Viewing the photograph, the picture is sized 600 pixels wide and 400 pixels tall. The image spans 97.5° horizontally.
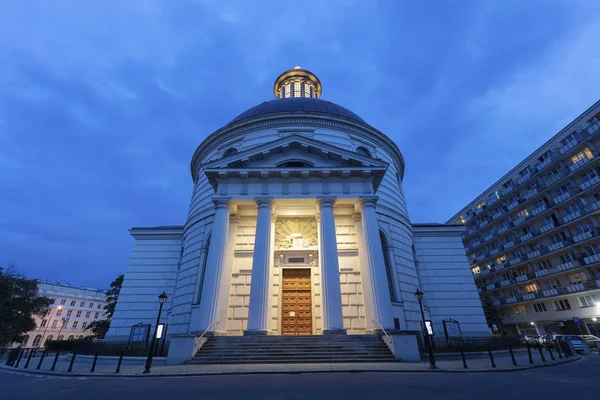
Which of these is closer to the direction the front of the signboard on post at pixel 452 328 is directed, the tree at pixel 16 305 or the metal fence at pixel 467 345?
the metal fence

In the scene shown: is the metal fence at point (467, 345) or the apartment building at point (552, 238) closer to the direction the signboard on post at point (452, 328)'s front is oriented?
the metal fence

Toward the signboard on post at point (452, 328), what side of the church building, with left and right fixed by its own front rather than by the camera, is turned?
left

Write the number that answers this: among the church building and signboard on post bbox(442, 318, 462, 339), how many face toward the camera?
2

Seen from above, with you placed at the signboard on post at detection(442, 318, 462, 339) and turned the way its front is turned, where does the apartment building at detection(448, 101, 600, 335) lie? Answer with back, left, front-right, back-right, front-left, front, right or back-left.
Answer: back-left

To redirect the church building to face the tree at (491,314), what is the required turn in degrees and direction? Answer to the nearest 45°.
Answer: approximately 135° to its left

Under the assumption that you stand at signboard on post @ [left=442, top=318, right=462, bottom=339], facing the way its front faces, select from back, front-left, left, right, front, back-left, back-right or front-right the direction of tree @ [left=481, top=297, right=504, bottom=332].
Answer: back

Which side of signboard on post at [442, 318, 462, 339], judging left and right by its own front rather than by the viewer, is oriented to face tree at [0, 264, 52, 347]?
right

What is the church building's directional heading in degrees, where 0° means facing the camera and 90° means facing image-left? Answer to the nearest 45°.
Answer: approximately 0°

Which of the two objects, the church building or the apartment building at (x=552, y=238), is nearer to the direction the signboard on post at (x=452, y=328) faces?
the church building
